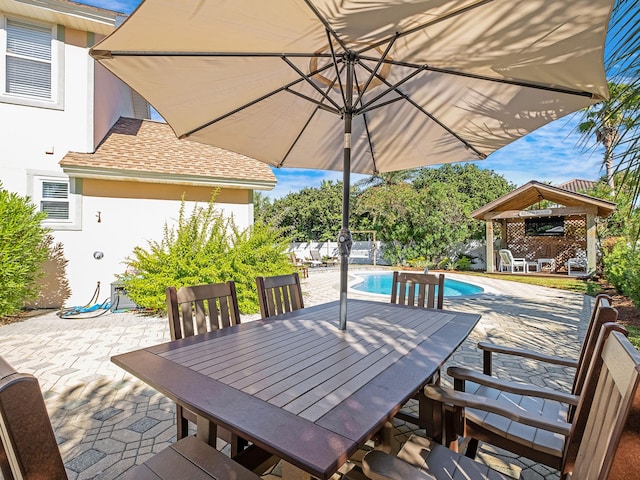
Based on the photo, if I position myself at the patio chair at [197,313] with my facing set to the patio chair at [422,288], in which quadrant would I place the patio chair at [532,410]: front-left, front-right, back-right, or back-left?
front-right

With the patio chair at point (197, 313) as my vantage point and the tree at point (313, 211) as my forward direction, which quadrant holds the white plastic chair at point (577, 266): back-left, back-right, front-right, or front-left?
front-right

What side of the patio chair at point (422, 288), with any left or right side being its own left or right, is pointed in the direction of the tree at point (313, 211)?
back

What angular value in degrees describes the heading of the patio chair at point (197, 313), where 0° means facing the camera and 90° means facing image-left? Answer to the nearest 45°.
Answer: approximately 315°

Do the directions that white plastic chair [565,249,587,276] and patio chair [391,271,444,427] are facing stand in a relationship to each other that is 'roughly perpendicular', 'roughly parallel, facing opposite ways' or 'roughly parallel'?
roughly perpendicular

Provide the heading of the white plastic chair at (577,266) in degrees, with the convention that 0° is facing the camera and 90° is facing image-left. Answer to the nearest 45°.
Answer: approximately 45°

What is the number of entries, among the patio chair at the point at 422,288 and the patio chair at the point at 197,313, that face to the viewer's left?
0

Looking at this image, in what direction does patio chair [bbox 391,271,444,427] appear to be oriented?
toward the camera

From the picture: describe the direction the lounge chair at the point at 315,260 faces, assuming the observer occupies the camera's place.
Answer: facing the viewer and to the right of the viewer

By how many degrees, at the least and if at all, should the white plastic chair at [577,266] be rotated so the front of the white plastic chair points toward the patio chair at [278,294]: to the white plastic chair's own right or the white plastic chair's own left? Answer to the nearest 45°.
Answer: approximately 45° to the white plastic chair's own left

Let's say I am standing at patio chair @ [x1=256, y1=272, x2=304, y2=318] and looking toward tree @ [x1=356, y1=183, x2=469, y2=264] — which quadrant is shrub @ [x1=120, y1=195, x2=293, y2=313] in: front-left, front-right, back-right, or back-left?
front-left

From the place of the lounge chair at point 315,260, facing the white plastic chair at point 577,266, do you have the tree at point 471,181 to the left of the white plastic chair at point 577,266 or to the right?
left

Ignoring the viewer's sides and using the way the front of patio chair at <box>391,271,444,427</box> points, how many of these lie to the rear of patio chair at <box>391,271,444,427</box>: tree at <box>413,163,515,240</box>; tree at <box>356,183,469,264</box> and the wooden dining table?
2

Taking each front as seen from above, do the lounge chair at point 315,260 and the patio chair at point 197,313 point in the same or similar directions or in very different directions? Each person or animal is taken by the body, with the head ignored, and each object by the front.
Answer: same or similar directions
